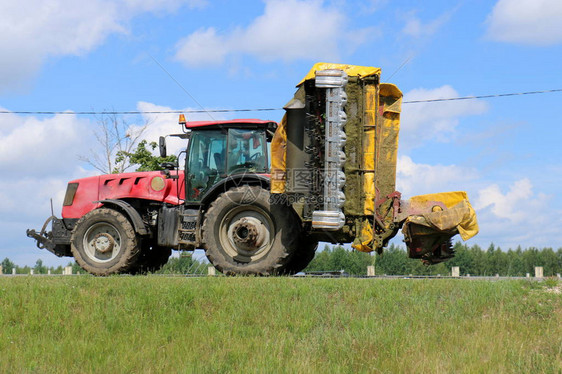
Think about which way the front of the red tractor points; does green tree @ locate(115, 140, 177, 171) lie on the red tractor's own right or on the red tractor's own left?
on the red tractor's own right

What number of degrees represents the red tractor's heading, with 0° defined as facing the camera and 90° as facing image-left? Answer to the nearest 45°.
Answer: approximately 90°
